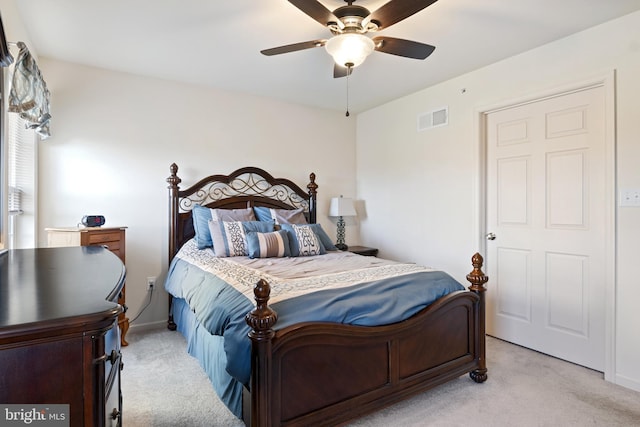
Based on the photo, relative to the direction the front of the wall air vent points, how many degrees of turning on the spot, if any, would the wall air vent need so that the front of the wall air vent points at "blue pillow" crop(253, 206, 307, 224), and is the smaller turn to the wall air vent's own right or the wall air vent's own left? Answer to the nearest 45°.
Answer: approximately 45° to the wall air vent's own right

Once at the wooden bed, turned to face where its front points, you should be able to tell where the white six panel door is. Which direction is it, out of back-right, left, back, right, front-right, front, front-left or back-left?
left

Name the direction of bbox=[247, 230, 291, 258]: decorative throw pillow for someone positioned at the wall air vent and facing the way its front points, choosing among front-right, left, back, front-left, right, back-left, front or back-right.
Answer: front

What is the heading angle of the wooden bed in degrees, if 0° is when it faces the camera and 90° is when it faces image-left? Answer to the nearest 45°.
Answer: approximately 315°

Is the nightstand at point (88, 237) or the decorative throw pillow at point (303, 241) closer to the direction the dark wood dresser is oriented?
the decorative throw pillow

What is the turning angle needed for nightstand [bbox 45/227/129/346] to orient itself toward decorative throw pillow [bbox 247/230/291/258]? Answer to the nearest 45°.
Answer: approximately 45° to its left

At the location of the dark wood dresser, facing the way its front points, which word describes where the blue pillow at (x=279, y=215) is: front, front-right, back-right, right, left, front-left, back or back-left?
front-left

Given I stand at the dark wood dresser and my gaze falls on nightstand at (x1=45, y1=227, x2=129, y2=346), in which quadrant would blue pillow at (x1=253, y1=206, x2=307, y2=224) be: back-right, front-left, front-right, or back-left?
front-right

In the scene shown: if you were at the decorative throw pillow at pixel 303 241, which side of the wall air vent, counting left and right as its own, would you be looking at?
front

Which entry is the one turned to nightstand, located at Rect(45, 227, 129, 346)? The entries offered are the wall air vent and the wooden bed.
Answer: the wall air vent

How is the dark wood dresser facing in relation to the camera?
to the viewer's right

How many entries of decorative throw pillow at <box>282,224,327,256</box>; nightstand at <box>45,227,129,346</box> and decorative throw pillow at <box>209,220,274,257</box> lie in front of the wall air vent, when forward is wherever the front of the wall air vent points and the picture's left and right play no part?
3

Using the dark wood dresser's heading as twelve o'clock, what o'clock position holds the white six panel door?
The white six panel door is roughly at 12 o'clock from the dark wood dresser.

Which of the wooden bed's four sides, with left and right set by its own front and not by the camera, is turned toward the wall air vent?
left

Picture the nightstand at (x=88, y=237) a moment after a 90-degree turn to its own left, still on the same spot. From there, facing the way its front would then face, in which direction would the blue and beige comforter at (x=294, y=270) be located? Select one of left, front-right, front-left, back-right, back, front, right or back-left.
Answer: right

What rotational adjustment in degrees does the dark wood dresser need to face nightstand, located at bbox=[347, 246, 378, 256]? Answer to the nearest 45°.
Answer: approximately 45° to its left

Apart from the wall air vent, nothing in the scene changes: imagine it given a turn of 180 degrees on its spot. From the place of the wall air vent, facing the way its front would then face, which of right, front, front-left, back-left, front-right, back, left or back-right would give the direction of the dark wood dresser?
back-right

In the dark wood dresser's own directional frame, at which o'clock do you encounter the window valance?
The window valance is roughly at 9 o'clock from the dark wood dresser.

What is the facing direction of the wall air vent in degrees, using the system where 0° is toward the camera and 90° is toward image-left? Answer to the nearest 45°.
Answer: approximately 45°

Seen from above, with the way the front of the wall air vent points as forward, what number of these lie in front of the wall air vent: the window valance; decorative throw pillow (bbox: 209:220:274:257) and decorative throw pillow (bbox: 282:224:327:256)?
3
